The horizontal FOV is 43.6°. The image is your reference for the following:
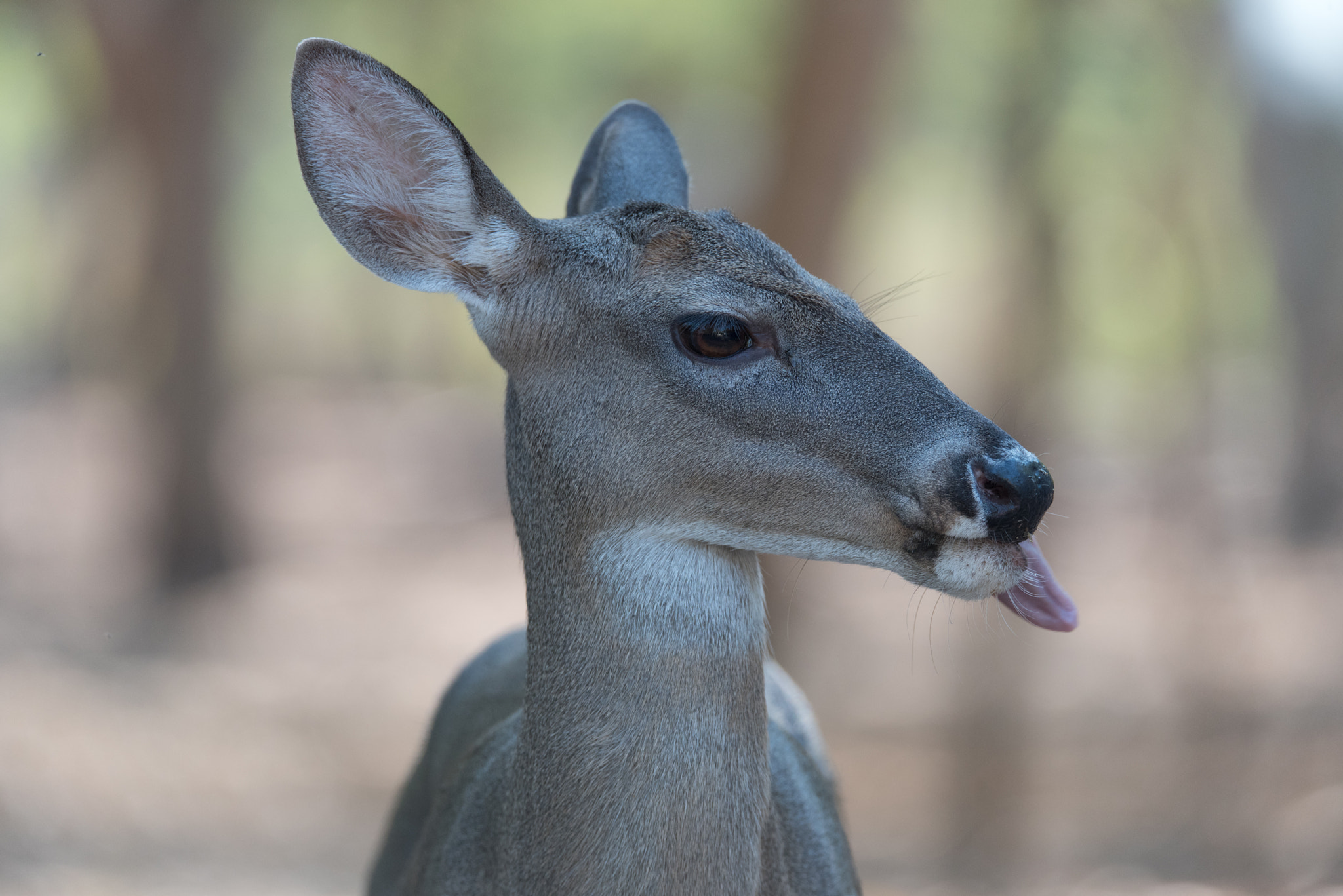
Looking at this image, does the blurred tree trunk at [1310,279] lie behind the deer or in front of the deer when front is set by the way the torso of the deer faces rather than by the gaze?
behind

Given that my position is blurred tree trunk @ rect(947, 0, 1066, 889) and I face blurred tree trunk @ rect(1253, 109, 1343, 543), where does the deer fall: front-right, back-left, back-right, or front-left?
back-right

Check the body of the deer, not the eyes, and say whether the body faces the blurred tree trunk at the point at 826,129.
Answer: no

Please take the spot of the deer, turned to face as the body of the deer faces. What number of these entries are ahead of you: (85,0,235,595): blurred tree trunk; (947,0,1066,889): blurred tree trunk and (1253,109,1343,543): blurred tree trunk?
0

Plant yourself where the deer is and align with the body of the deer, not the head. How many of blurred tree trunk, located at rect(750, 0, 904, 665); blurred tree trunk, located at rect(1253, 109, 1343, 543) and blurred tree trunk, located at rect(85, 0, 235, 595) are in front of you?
0

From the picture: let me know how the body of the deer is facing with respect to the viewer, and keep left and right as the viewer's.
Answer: facing the viewer

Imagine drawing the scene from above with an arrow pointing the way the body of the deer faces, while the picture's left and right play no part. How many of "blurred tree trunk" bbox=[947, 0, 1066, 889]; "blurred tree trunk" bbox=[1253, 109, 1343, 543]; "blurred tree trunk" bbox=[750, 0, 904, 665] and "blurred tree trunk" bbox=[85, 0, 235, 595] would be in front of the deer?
0

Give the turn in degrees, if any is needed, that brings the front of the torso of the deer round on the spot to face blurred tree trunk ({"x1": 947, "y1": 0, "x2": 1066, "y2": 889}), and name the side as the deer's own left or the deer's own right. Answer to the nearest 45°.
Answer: approximately 180°

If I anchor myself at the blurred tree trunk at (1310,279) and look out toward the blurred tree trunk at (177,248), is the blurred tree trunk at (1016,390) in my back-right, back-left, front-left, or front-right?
front-left
